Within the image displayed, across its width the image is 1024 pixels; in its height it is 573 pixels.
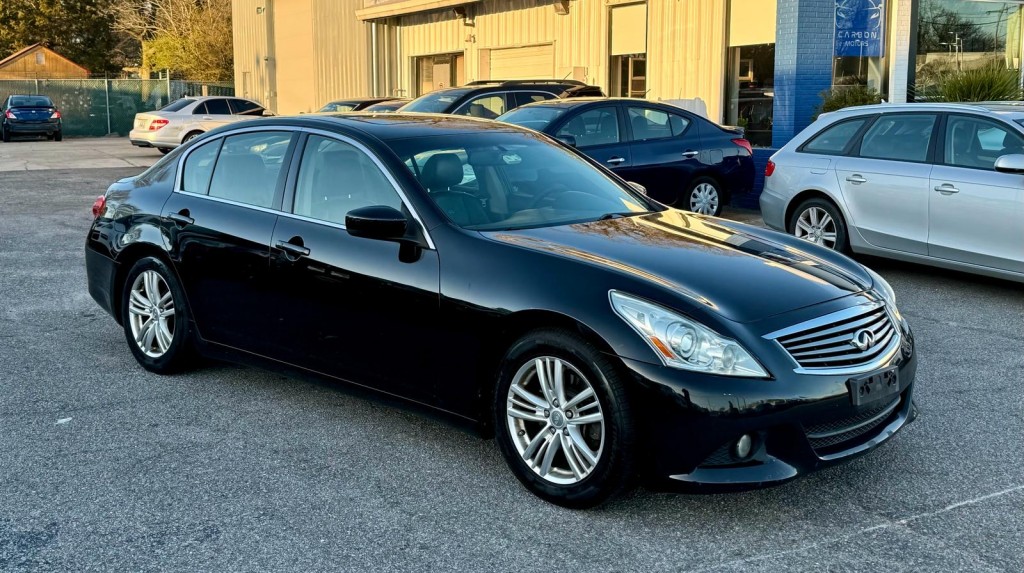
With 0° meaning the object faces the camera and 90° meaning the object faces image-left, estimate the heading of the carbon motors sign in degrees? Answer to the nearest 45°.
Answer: approximately 0°

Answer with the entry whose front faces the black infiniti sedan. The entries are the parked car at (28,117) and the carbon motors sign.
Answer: the carbon motors sign

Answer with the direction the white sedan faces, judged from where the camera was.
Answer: facing away from the viewer and to the right of the viewer

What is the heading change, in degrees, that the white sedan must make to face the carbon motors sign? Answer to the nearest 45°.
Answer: approximately 90° to its right

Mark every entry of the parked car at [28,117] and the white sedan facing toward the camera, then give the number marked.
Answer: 0

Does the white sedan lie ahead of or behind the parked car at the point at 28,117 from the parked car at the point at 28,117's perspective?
behind

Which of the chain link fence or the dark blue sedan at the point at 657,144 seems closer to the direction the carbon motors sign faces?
the dark blue sedan

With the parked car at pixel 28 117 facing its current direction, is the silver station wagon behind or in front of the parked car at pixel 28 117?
behind

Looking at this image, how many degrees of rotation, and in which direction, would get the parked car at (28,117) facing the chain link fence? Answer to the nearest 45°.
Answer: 0° — it already faces it

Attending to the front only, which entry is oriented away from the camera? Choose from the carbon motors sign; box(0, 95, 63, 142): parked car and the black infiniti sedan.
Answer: the parked car

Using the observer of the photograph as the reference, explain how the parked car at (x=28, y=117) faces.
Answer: facing away from the viewer
